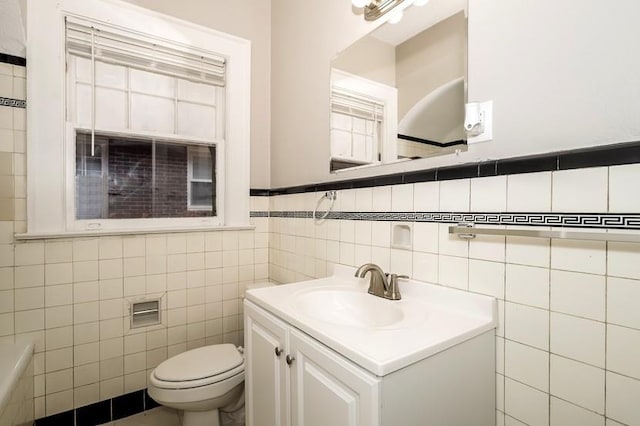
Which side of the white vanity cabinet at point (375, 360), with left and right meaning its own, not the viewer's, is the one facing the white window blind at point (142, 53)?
right

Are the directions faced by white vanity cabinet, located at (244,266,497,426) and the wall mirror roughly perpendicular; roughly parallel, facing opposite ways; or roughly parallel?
roughly parallel

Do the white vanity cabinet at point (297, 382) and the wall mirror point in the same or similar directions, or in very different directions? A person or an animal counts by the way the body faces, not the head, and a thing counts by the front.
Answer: same or similar directions

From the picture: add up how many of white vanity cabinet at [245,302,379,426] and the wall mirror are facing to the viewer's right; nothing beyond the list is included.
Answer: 0

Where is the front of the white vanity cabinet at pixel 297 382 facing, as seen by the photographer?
facing the viewer and to the left of the viewer
